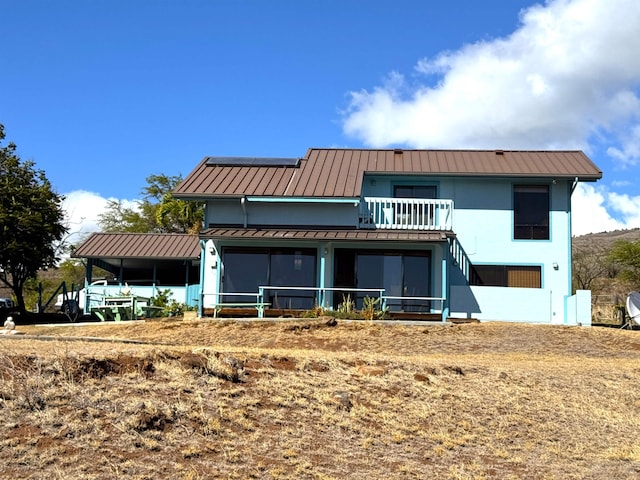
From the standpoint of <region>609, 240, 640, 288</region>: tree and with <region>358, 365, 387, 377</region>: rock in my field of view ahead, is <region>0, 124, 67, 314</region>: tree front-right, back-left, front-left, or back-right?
front-right

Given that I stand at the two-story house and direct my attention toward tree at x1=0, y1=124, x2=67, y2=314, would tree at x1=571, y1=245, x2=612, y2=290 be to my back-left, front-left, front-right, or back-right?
back-right

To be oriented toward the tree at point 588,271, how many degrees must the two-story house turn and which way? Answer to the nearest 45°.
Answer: approximately 135° to its left

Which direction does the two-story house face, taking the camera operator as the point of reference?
facing the viewer

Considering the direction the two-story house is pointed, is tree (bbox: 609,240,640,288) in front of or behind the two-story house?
behind

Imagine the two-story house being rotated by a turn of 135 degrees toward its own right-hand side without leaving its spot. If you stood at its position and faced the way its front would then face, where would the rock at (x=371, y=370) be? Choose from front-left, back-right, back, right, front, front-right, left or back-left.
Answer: back-left

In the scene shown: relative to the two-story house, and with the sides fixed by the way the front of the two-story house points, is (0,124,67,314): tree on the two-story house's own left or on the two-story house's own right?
on the two-story house's own right
